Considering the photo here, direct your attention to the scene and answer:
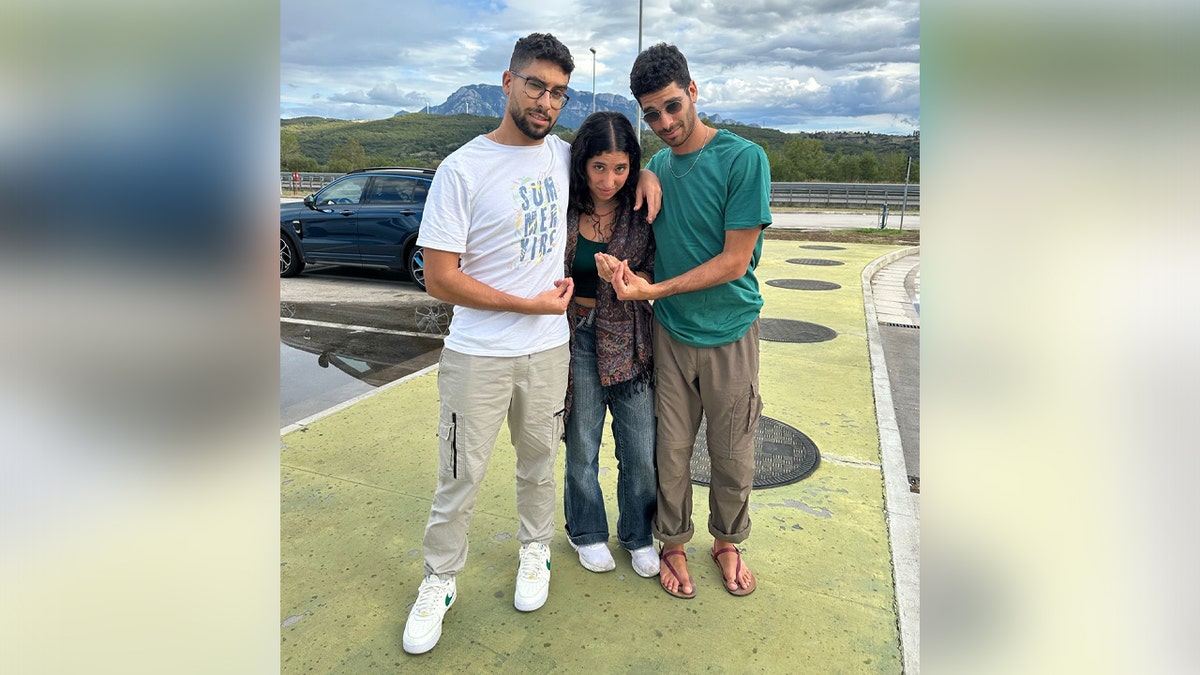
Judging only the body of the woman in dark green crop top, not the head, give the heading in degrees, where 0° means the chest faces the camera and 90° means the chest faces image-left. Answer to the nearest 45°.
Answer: approximately 0°

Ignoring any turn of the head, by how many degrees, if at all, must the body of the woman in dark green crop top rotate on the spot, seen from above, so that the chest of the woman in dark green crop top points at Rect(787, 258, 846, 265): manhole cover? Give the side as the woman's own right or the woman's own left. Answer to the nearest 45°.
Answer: approximately 180°

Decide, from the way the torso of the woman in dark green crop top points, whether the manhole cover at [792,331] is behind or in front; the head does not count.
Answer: behind

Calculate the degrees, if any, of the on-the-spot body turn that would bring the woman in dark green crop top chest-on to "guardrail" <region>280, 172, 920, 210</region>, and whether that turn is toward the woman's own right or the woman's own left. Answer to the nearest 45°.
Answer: approximately 180°

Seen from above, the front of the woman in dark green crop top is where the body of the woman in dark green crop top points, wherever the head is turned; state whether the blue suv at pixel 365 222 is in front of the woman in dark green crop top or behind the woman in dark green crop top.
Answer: behind

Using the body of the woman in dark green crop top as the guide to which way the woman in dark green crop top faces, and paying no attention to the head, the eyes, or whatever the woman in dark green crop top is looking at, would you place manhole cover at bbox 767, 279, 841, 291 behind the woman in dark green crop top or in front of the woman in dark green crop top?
behind
